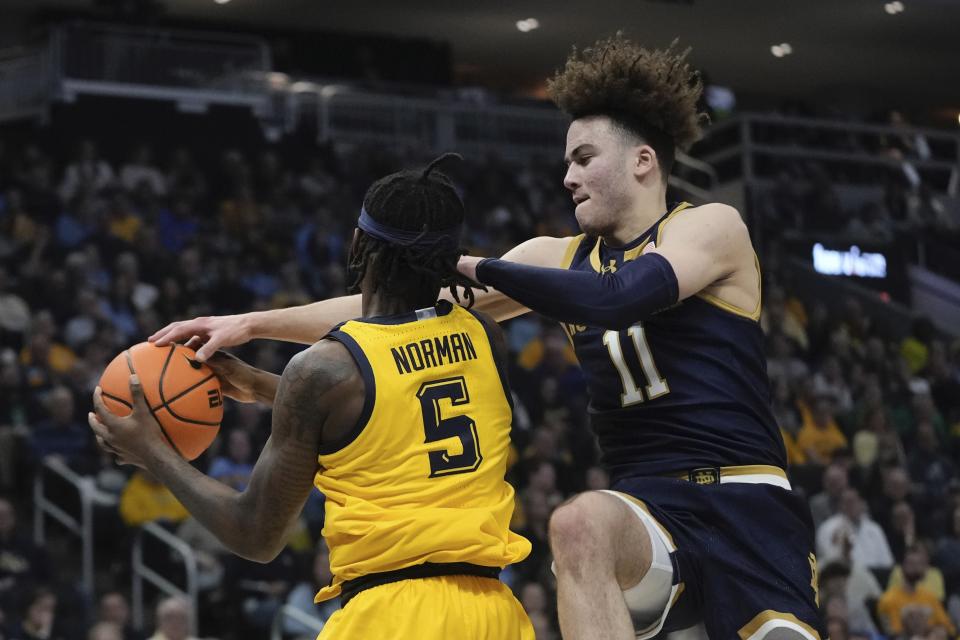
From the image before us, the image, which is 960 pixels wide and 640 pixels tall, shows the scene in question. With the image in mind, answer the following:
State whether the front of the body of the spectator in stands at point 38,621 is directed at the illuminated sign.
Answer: no

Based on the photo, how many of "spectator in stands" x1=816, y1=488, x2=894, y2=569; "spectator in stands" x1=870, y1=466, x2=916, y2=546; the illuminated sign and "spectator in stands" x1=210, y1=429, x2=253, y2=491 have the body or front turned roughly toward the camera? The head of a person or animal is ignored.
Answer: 4

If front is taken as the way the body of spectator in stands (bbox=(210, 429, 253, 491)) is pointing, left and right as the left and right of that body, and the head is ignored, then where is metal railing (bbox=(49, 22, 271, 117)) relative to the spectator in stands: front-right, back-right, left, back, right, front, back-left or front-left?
back

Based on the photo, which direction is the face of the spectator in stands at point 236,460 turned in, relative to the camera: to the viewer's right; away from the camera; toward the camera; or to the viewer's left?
toward the camera

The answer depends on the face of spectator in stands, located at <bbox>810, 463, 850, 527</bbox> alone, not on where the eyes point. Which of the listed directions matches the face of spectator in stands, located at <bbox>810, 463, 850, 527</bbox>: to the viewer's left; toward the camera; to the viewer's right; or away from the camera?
toward the camera

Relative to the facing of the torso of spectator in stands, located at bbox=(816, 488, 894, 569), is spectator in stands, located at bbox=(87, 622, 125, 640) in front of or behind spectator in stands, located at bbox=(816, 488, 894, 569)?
in front

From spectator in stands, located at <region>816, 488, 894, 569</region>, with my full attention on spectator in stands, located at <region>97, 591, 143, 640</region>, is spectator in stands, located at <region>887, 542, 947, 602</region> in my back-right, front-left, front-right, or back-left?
back-left

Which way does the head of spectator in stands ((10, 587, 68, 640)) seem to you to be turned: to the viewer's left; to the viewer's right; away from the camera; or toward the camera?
toward the camera

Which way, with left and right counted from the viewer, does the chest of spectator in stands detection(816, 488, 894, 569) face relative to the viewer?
facing the viewer

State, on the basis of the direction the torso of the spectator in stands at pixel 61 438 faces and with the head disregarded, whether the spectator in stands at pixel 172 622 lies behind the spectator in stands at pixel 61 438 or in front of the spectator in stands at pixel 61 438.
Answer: in front

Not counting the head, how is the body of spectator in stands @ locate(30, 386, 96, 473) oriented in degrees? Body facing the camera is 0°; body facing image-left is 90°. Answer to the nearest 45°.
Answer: approximately 0°

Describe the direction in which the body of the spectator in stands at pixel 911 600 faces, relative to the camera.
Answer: toward the camera

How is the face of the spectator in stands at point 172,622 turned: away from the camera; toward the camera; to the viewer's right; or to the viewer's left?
toward the camera

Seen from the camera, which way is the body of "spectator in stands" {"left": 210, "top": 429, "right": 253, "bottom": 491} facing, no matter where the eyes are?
toward the camera
